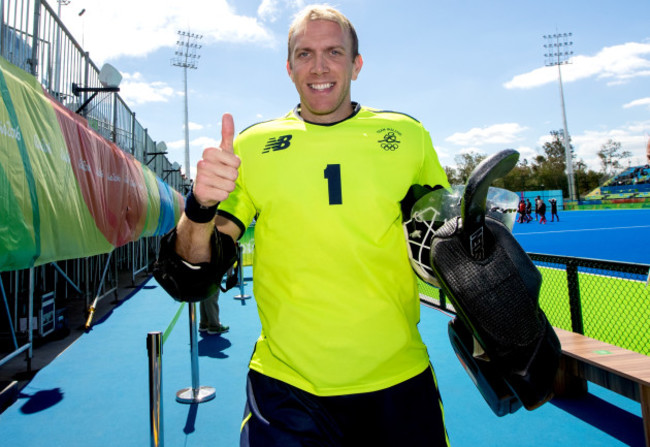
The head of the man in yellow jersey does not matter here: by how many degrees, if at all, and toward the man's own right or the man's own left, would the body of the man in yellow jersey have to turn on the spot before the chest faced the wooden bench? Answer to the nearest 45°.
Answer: approximately 135° to the man's own left

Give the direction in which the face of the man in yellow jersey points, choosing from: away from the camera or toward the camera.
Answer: toward the camera

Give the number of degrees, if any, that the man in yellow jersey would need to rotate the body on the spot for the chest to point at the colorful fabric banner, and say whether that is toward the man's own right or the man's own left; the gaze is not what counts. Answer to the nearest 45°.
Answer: approximately 135° to the man's own right

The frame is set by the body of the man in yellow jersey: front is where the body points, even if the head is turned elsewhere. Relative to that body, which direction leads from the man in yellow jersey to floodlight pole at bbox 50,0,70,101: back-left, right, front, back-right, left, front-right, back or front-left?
back-right

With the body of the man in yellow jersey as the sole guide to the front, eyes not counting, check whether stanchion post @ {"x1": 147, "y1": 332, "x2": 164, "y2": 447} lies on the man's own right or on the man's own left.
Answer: on the man's own right

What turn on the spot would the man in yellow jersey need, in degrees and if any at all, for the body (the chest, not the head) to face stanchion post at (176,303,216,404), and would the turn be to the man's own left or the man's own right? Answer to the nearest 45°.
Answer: approximately 135° to the man's own right

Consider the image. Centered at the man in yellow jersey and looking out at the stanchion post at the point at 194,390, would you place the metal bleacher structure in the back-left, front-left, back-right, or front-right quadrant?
front-left

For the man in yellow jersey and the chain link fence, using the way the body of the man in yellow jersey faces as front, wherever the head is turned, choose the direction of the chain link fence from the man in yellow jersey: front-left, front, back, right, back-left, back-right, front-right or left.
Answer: back-left

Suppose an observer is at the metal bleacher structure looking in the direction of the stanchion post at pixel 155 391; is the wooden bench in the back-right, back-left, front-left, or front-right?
front-left

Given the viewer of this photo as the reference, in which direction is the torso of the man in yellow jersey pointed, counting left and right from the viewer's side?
facing the viewer

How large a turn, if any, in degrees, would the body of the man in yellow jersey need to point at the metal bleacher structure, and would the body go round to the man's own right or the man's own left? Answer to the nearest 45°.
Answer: approximately 135° to the man's own right

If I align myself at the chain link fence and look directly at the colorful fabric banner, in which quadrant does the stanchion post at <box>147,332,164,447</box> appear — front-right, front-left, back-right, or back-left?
front-left
